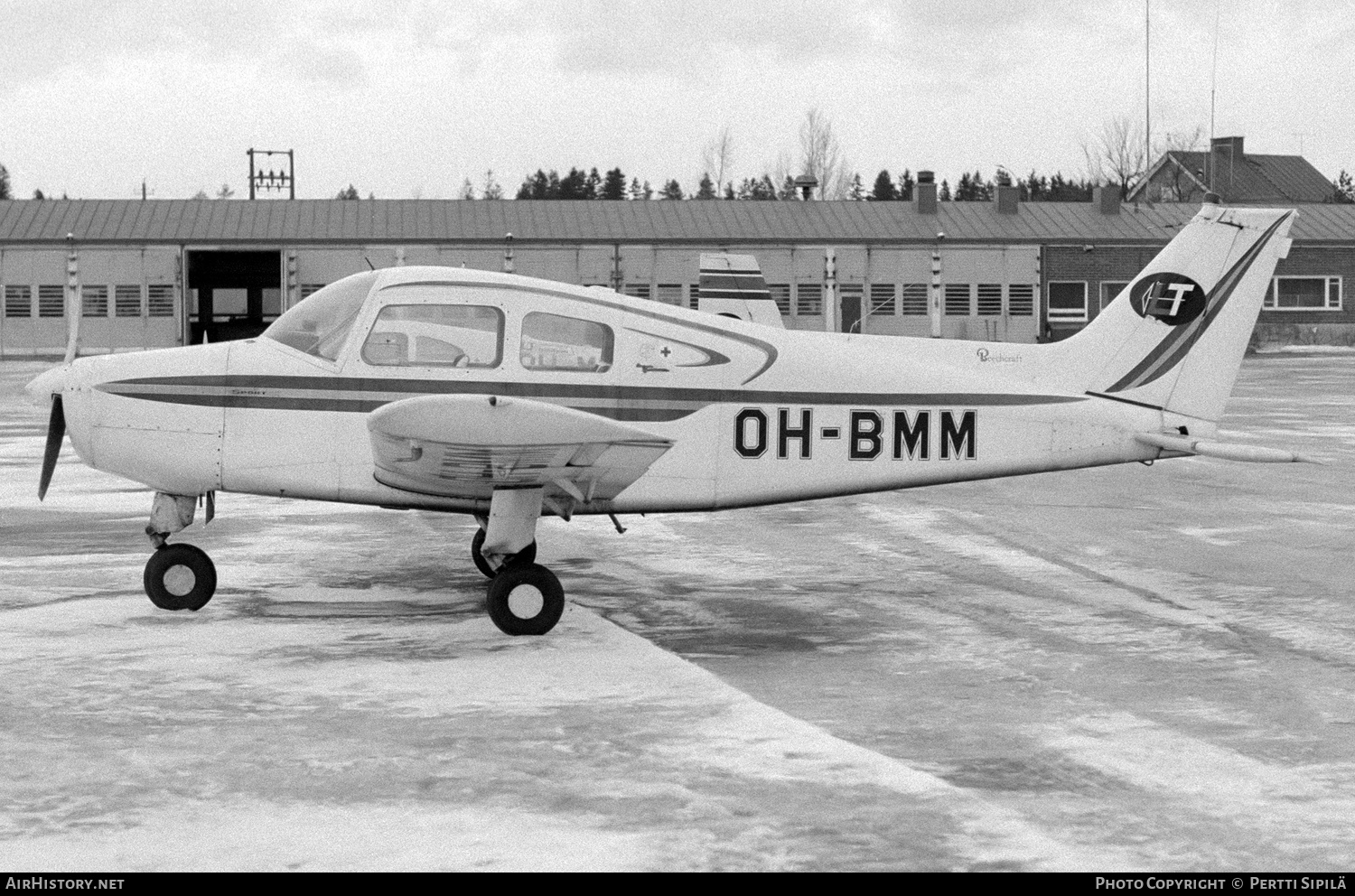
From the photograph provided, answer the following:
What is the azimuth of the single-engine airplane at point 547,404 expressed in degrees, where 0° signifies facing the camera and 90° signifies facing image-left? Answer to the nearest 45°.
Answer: approximately 90°
